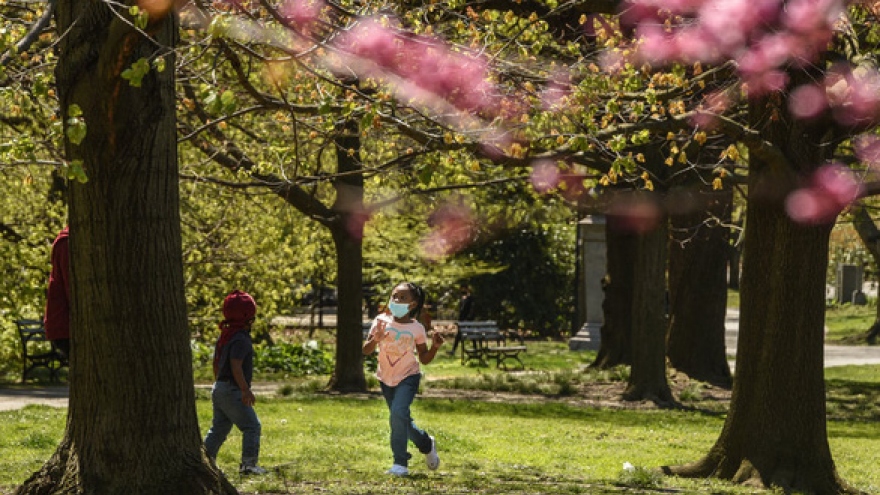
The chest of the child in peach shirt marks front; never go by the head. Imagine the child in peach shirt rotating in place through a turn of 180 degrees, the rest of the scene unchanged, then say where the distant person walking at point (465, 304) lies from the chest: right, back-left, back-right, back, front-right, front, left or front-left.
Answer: front-left

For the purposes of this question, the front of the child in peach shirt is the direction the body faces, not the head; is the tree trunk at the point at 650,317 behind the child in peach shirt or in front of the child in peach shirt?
behind

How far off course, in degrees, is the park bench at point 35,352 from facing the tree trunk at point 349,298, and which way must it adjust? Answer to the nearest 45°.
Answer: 0° — it already faces it

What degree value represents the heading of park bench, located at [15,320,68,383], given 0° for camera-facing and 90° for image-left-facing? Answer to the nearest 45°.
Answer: approximately 315°

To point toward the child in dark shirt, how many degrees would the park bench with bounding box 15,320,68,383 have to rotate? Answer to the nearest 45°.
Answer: approximately 45° to its right

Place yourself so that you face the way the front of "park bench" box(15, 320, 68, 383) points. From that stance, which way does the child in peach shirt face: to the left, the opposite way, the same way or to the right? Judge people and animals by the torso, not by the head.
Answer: to the right

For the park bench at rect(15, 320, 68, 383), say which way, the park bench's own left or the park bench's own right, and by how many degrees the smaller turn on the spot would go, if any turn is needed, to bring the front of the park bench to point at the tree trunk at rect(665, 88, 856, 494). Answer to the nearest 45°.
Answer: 0° — it already faces it

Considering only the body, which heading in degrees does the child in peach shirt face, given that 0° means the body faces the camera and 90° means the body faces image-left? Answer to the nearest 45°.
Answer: approximately 45°
